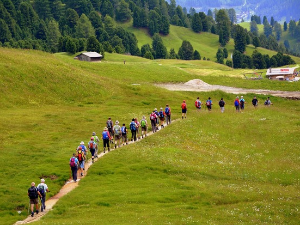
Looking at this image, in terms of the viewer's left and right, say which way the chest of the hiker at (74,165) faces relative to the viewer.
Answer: facing away from the viewer and to the right of the viewer

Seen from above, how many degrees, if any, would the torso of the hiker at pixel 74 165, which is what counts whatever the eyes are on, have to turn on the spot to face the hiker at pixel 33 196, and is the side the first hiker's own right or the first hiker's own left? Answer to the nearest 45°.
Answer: approximately 180°
